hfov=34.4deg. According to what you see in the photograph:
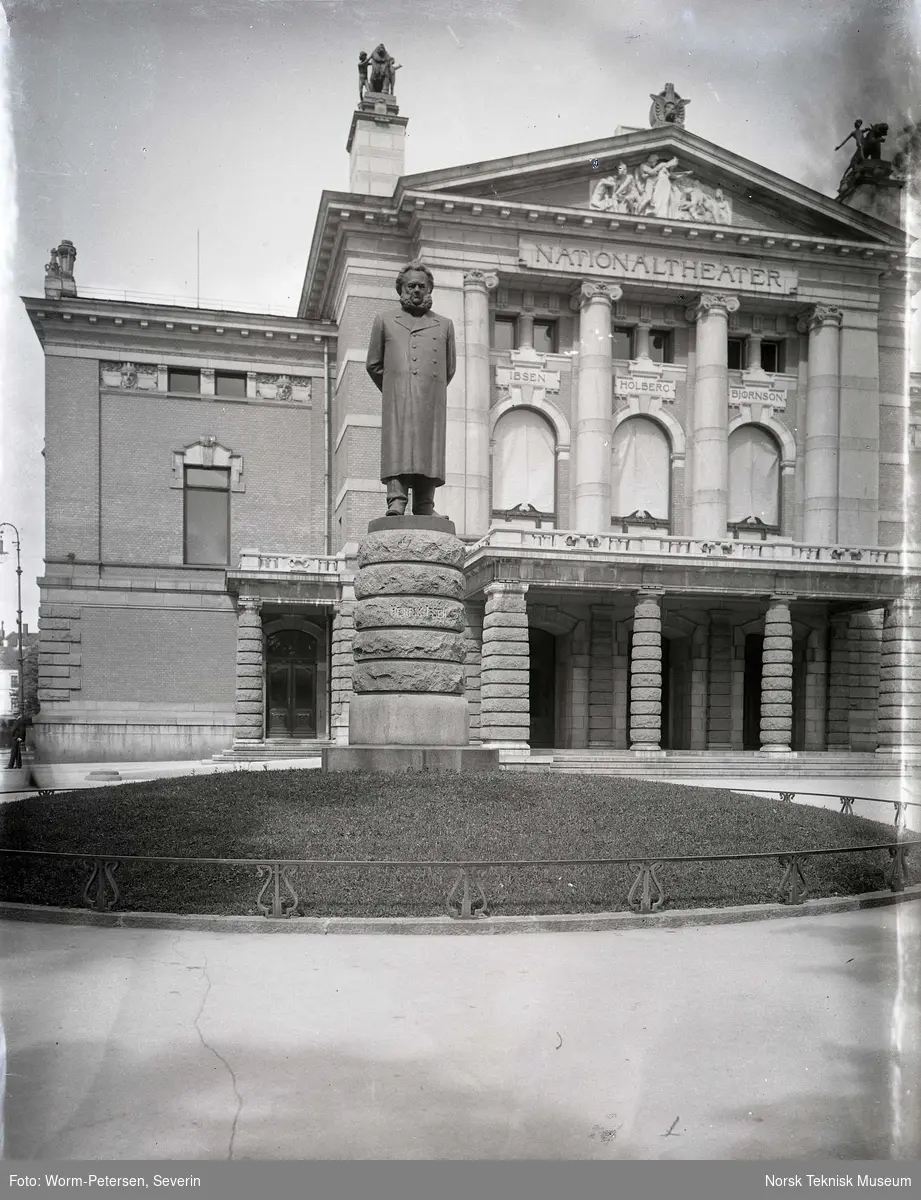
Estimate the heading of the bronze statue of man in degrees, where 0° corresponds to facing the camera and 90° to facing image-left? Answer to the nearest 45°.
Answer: approximately 0°

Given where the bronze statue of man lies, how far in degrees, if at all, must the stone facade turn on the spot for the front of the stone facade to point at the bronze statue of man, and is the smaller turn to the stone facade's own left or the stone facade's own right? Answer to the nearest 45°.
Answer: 0° — it already faces it

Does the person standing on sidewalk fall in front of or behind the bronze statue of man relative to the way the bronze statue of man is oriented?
behind

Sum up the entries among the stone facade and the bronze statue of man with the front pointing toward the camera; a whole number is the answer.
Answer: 2

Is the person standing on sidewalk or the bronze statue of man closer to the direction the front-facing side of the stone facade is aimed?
the bronze statue of man

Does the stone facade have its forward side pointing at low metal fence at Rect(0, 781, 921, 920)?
yes

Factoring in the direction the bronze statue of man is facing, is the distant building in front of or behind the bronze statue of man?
behind

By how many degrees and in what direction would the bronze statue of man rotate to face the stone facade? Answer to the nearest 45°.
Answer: approximately 180°
